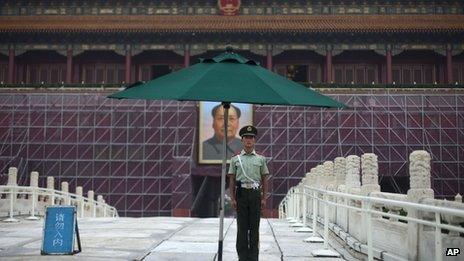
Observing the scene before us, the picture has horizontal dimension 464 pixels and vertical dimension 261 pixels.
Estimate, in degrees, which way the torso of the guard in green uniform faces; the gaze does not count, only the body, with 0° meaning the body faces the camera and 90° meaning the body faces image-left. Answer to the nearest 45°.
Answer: approximately 0°

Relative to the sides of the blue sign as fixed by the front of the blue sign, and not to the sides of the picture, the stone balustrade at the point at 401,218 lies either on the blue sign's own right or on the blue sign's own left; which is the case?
on the blue sign's own left

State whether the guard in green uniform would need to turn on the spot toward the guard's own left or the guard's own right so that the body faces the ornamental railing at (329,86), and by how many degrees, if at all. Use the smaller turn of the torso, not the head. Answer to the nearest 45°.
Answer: approximately 180°

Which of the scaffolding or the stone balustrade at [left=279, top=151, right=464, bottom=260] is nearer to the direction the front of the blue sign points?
the stone balustrade

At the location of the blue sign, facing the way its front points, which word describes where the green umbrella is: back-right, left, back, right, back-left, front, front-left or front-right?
front-left

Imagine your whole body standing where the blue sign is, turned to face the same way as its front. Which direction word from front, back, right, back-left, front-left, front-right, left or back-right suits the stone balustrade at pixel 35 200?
back

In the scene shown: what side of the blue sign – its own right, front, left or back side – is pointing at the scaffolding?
back

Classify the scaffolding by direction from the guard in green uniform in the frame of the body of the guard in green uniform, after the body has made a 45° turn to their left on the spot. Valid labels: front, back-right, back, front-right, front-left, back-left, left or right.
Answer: back-left

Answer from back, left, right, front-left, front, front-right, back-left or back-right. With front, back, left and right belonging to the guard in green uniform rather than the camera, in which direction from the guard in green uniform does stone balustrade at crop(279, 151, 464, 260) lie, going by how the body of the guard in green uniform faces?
left

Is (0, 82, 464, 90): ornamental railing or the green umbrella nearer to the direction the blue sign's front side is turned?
the green umbrella
